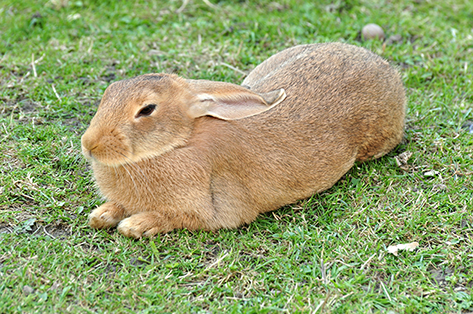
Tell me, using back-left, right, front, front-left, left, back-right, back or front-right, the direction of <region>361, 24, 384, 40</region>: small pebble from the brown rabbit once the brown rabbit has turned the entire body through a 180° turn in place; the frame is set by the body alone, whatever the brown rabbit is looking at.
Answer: front

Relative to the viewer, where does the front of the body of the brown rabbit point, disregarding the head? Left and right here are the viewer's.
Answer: facing the viewer and to the left of the viewer

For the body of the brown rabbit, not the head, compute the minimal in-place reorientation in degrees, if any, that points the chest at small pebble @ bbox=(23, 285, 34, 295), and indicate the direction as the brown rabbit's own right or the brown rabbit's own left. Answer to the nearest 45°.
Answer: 0° — it already faces it
